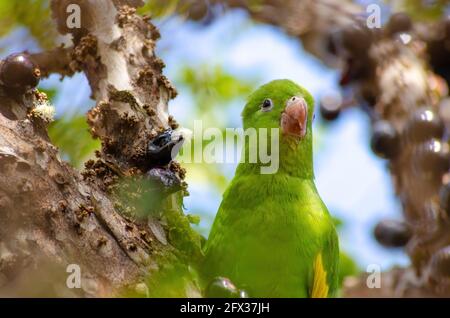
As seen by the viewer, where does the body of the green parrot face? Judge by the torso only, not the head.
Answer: toward the camera

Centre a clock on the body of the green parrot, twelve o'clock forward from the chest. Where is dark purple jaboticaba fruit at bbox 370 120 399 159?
The dark purple jaboticaba fruit is roughly at 7 o'clock from the green parrot.

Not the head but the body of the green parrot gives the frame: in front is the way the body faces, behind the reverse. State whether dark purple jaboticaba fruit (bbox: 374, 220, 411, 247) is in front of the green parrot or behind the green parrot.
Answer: behind

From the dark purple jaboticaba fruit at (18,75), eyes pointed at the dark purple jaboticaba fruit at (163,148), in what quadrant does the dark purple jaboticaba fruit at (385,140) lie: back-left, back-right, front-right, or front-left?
front-left

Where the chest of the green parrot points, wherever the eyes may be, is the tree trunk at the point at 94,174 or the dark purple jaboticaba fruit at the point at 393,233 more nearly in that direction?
the tree trunk

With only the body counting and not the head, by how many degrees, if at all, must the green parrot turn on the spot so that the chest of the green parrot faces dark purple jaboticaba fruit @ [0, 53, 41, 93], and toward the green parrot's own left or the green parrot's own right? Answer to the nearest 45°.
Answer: approximately 45° to the green parrot's own right

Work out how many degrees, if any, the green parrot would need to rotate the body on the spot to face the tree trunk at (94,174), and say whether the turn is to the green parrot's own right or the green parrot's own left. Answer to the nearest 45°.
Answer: approximately 45° to the green parrot's own right

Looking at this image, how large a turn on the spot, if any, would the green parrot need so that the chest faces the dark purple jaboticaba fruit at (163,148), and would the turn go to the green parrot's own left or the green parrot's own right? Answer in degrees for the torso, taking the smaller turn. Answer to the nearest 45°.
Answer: approximately 45° to the green parrot's own right

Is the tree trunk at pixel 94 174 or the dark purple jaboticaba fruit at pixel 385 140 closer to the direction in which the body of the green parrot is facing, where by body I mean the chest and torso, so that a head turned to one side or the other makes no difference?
the tree trunk
